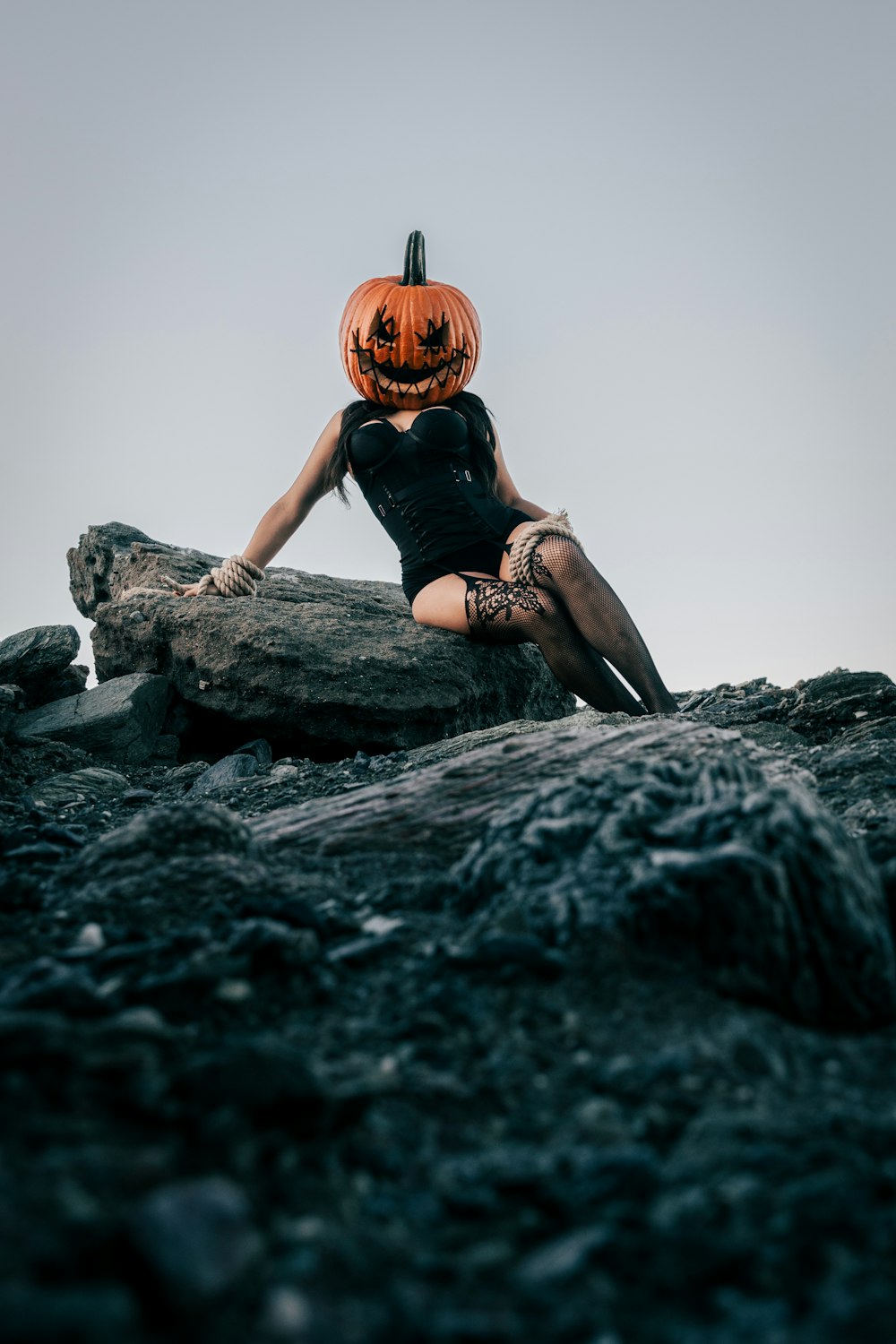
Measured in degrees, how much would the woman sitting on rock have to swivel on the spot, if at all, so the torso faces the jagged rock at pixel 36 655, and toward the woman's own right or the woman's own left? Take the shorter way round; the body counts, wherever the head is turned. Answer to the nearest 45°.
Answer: approximately 90° to the woman's own right

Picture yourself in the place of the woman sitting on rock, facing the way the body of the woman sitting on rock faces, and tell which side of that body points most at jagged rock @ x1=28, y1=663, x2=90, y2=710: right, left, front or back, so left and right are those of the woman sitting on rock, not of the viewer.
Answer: right

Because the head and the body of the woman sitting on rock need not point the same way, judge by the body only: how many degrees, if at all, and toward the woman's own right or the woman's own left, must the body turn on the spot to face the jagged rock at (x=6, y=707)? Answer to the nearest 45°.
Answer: approximately 90° to the woman's own right

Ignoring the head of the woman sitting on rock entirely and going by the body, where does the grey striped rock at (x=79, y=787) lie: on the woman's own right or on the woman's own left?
on the woman's own right

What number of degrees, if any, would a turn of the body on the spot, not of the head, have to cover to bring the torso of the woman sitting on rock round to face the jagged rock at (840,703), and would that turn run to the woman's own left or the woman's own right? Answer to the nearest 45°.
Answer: approximately 45° to the woman's own left

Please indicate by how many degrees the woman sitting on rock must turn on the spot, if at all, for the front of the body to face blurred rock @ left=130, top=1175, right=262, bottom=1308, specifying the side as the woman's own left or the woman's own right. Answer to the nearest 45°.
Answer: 0° — they already face it

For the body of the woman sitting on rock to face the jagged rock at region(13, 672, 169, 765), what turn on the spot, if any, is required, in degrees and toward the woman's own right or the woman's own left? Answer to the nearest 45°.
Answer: approximately 90° to the woman's own right

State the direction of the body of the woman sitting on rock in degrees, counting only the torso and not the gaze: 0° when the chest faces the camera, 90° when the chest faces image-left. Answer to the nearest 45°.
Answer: approximately 0°
